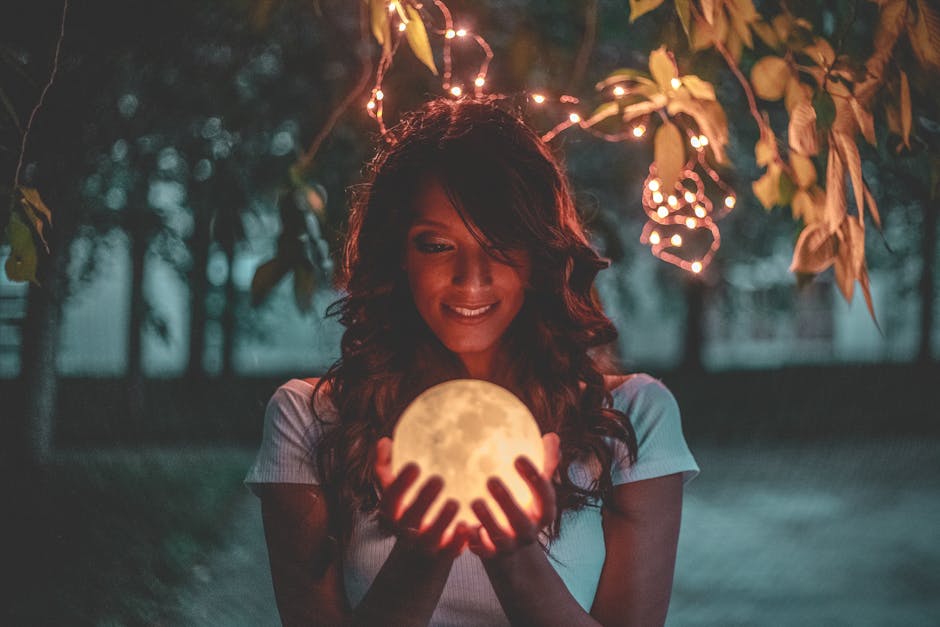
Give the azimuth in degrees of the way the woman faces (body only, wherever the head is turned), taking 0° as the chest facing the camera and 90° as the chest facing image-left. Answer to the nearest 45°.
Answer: approximately 0°
